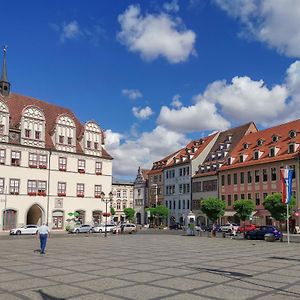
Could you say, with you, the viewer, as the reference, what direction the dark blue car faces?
facing to the left of the viewer
